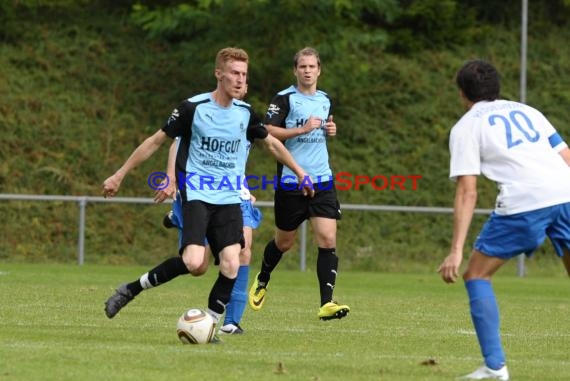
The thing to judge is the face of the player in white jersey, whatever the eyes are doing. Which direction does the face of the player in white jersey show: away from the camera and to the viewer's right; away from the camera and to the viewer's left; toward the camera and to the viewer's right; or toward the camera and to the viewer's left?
away from the camera and to the viewer's left

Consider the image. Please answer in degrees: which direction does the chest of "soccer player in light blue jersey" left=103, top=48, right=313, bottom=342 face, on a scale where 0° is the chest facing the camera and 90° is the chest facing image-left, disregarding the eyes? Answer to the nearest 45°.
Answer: approximately 315°

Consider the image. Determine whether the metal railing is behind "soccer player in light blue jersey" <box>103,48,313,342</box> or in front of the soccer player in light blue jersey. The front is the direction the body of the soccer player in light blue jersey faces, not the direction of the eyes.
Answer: behind

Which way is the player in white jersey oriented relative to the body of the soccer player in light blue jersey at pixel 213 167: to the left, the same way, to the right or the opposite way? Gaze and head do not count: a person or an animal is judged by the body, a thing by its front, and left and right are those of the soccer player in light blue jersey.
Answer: the opposite way

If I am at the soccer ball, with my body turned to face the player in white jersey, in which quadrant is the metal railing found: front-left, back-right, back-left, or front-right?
back-left

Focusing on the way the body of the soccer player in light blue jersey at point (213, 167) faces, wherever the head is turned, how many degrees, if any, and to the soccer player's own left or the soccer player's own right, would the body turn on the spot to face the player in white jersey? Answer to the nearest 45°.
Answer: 0° — they already face them

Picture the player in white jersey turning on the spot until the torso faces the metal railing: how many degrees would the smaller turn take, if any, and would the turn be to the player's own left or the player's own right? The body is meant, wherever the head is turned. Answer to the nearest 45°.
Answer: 0° — they already face it

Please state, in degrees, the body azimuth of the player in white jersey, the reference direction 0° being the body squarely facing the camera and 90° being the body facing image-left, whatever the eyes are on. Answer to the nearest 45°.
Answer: approximately 135°
